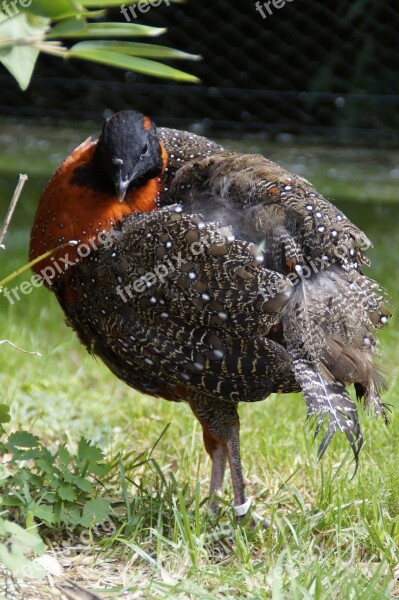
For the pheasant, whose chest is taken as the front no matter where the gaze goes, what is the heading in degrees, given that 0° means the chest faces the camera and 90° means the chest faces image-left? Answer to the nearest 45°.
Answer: approximately 90°

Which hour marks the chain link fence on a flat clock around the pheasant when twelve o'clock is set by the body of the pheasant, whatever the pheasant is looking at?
The chain link fence is roughly at 3 o'clock from the pheasant.
